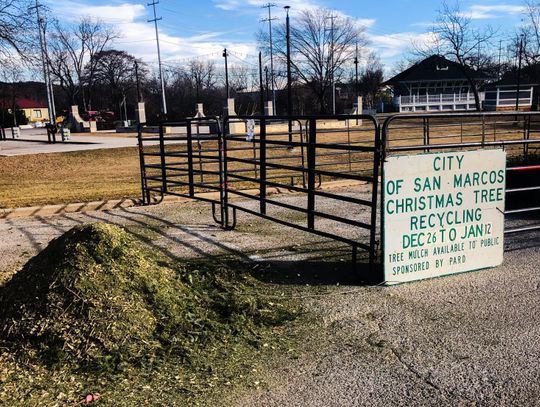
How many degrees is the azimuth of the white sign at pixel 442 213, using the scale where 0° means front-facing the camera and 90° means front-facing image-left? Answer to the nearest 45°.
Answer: approximately 315°

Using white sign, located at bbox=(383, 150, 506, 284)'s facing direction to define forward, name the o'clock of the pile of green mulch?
The pile of green mulch is roughly at 3 o'clock from the white sign.

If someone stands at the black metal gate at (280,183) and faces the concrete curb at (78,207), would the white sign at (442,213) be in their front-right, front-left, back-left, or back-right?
back-left
